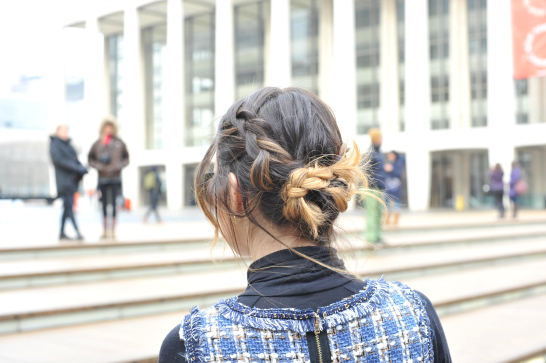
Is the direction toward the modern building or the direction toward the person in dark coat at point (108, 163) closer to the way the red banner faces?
the person in dark coat

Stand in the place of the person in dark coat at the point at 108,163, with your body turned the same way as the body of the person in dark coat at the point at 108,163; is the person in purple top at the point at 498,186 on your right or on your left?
on your left

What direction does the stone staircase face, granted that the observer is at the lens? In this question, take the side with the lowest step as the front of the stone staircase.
facing the viewer

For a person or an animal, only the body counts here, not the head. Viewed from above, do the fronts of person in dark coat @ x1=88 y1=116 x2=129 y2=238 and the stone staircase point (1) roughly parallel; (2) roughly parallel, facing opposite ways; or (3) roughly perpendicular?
roughly parallel

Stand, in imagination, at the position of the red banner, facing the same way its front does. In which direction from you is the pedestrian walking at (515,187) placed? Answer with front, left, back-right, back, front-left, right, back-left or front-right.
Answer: front

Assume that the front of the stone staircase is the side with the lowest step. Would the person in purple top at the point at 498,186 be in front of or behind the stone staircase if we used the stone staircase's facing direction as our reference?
behind

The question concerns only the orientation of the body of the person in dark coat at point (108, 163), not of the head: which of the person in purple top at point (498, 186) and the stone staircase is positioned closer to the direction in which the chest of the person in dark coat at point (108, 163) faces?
the stone staircase

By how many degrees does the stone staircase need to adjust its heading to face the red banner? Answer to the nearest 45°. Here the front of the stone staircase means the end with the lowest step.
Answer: approximately 135° to its left

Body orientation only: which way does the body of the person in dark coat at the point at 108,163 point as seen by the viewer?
toward the camera

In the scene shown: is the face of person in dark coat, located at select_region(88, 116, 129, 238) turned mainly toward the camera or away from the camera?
toward the camera

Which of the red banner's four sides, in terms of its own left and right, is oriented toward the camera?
front

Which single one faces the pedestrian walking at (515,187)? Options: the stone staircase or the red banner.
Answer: the red banner

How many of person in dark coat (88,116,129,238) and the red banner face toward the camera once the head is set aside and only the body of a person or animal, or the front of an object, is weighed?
2
